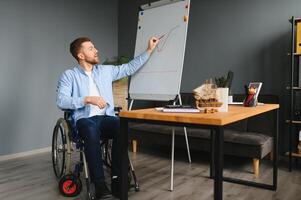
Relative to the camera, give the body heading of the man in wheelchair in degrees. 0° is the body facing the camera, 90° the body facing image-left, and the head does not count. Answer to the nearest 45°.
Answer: approximately 315°

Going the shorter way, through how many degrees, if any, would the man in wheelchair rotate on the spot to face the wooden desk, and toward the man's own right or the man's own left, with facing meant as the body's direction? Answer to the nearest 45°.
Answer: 0° — they already face it

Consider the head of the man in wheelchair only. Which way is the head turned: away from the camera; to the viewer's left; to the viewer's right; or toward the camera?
to the viewer's right

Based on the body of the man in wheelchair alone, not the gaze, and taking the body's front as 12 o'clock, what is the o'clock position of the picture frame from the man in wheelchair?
The picture frame is roughly at 11 o'clock from the man in wheelchair.
